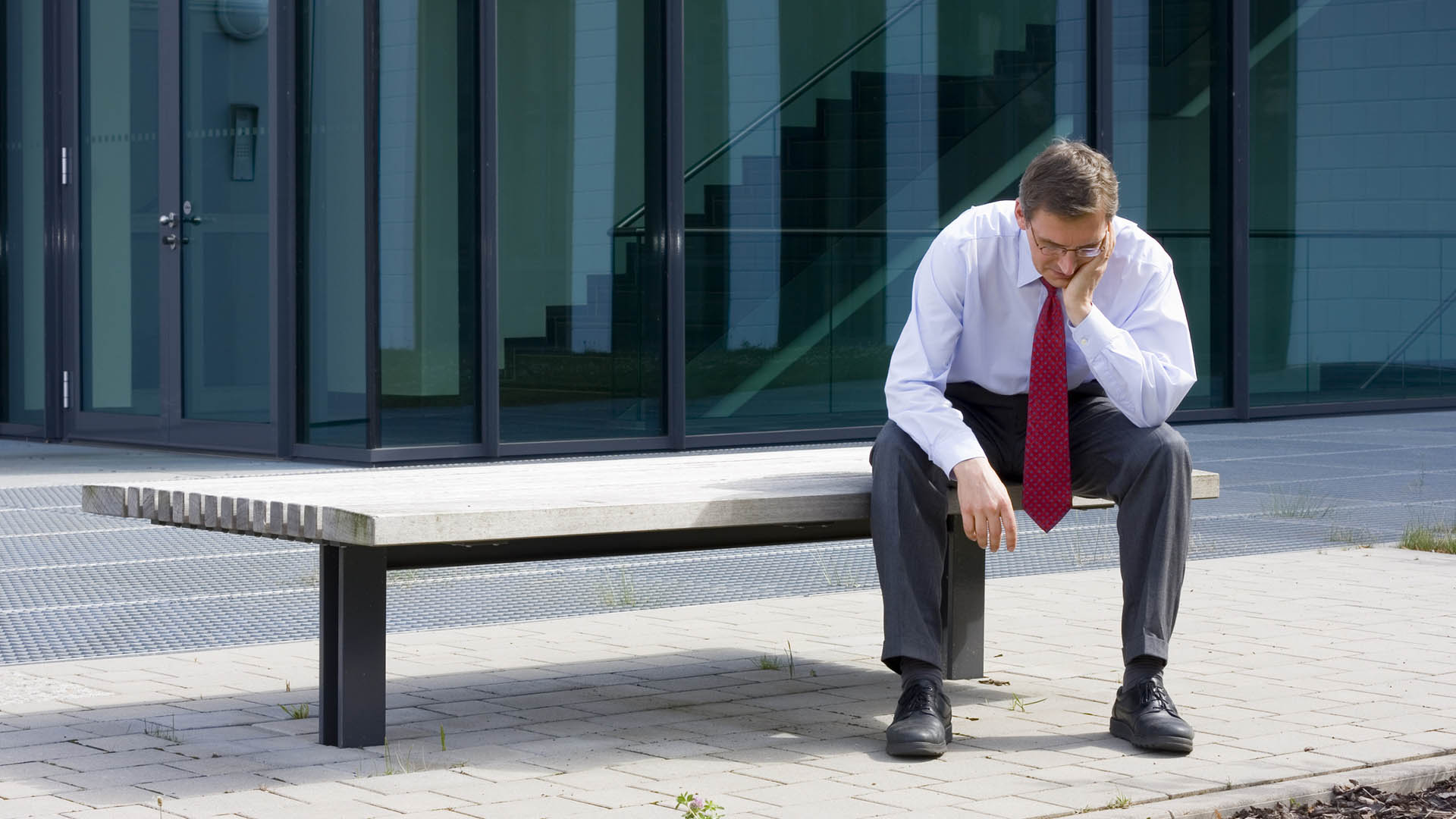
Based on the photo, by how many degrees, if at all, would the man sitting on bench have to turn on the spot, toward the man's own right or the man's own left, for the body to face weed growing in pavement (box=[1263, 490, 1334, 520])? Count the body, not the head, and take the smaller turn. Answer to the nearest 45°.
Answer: approximately 180°

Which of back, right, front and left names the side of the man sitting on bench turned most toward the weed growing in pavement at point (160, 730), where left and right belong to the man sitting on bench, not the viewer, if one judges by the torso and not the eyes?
right

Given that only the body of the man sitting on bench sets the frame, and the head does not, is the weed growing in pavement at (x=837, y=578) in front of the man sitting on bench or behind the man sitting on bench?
behind

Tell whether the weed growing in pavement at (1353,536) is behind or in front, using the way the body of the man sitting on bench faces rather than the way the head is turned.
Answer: behind

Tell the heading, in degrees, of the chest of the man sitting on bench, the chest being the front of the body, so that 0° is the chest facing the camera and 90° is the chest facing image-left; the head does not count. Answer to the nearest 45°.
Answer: approximately 0°

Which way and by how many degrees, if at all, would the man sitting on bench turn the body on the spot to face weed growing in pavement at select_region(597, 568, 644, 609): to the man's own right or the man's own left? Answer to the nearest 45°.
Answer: approximately 135° to the man's own right

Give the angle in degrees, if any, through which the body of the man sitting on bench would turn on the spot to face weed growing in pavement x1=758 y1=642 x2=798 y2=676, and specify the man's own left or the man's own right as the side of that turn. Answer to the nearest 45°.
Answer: approximately 135° to the man's own right

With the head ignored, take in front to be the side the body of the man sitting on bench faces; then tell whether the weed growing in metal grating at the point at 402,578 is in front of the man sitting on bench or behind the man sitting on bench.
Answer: behind
